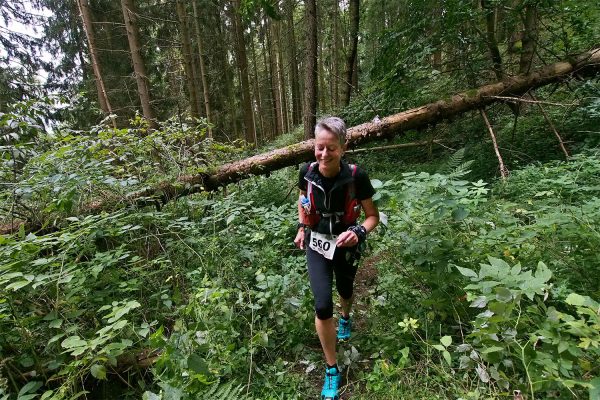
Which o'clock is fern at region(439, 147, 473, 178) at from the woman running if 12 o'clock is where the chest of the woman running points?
The fern is roughly at 8 o'clock from the woman running.

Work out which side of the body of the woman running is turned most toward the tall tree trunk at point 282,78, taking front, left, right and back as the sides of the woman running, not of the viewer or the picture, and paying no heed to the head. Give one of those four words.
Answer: back

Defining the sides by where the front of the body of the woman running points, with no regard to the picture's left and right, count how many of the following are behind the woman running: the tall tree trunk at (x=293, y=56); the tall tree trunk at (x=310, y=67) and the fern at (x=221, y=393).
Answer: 2

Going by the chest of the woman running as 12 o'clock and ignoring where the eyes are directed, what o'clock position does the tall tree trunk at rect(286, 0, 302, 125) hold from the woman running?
The tall tree trunk is roughly at 6 o'clock from the woman running.

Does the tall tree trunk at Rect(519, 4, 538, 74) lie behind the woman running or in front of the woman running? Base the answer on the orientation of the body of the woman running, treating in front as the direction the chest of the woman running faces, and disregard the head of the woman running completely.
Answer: behind

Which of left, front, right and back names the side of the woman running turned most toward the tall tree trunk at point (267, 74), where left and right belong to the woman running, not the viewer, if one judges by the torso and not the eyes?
back

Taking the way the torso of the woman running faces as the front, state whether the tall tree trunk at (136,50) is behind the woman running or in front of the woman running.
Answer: behind

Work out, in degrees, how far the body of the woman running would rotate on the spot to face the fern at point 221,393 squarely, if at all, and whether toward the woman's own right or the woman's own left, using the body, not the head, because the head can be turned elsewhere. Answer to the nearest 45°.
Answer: approximately 45° to the woman's own right

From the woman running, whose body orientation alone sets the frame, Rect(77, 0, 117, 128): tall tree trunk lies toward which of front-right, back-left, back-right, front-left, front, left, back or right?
back-right

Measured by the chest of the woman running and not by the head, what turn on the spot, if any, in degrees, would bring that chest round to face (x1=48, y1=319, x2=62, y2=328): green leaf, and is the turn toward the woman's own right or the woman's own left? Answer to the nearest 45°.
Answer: approximately 90° to the woman's own right

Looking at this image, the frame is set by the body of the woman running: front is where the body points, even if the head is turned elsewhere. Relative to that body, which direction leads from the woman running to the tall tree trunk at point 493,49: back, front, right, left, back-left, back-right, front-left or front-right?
back-left

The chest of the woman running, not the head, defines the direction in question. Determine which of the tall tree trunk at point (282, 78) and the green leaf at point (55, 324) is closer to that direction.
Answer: the green leaf

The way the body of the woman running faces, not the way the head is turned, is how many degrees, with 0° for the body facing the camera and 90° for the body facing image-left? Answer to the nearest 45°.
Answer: approximately 0°

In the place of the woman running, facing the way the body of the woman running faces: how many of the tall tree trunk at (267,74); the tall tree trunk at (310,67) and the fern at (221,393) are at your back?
2
